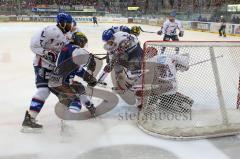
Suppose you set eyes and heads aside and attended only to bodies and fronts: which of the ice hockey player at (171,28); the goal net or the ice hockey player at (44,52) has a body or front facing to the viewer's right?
the ice hockey player at (44,52)

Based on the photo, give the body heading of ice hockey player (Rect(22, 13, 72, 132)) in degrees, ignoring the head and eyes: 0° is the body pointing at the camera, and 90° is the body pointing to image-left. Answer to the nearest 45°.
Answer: approximately 270°

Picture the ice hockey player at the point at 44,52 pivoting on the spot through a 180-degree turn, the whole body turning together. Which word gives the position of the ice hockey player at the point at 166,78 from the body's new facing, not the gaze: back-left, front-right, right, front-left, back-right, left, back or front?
back

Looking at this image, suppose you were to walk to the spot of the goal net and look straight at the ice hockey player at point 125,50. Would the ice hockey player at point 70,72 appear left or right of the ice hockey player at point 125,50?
left

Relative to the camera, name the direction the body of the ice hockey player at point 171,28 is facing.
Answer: toward the camera

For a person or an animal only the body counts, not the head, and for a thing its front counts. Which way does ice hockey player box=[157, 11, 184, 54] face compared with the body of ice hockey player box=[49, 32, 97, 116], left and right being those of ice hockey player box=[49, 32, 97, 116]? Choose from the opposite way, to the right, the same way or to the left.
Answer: to the right

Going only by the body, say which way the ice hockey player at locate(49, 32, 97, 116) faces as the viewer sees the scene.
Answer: to the viewer's right

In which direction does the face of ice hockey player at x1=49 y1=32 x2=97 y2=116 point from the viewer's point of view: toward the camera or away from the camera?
away from the camera

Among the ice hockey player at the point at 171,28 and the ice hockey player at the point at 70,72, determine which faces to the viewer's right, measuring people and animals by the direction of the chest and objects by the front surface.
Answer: the ice hockey player at the point at 70,72

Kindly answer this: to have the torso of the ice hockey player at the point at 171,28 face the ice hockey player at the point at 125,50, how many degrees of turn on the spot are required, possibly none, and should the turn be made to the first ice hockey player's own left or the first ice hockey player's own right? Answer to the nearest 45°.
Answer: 0° — they already face them

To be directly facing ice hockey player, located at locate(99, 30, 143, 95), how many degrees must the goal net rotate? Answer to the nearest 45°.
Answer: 0° — it already faces them

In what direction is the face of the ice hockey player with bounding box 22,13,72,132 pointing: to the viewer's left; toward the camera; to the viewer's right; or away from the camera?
to the viewer's right

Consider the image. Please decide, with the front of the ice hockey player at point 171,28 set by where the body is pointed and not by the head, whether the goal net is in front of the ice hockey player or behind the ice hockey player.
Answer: in front

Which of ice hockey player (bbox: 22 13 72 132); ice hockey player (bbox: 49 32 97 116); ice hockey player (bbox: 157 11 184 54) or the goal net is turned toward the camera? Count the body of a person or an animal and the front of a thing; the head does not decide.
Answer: ice hockey player (bbox: 157 11 184 54)

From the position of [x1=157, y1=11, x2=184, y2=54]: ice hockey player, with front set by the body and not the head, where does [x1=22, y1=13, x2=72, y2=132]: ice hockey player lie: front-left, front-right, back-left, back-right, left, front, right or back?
front
